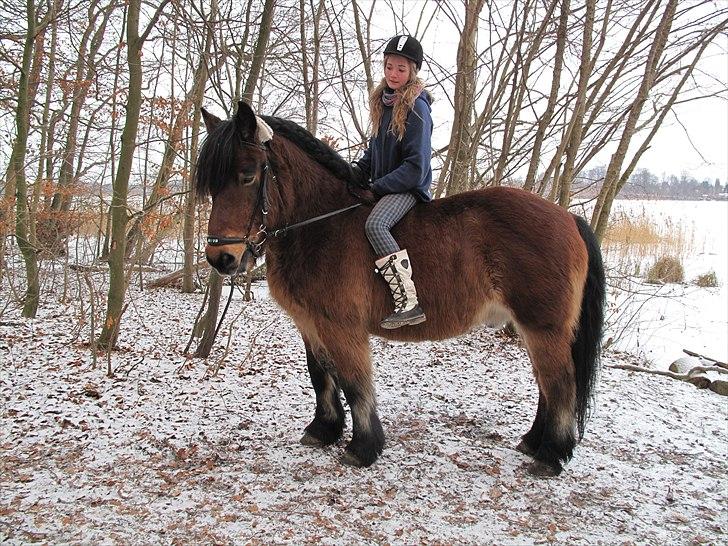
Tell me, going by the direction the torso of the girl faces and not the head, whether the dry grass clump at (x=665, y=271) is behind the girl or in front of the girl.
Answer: behind

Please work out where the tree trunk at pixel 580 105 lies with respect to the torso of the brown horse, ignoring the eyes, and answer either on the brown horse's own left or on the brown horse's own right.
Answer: on the brown horse's own right

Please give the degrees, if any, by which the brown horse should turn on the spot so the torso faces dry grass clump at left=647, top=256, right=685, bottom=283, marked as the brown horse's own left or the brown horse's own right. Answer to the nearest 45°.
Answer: approximately 135° to the brown horse's own right

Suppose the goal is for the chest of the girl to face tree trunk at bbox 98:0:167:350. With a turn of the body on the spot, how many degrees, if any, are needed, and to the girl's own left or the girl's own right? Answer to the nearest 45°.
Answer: approximately 90° to the girl's own right

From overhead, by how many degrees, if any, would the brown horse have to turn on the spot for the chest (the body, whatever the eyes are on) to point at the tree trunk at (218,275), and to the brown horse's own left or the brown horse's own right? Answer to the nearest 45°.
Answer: approximately 45° to the brown horse's own right

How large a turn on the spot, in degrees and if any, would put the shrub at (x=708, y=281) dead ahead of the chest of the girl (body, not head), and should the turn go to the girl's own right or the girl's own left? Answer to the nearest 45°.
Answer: approximately 180°

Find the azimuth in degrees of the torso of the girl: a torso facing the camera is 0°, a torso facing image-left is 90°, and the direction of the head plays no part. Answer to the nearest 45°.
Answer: approximately 45°

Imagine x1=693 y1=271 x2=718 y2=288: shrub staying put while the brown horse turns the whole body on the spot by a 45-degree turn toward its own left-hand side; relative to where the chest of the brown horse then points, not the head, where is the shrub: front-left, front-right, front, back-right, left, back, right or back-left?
back

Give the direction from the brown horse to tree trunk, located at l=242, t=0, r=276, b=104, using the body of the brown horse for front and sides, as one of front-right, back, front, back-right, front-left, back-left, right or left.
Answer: front-right

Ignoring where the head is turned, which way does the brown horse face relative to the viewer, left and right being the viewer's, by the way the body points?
facing to the left of the viewer

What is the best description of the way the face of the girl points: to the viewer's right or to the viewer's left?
to the viewer's left

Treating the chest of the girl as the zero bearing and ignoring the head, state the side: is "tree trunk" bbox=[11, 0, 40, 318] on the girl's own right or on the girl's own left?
on the girl's own right
